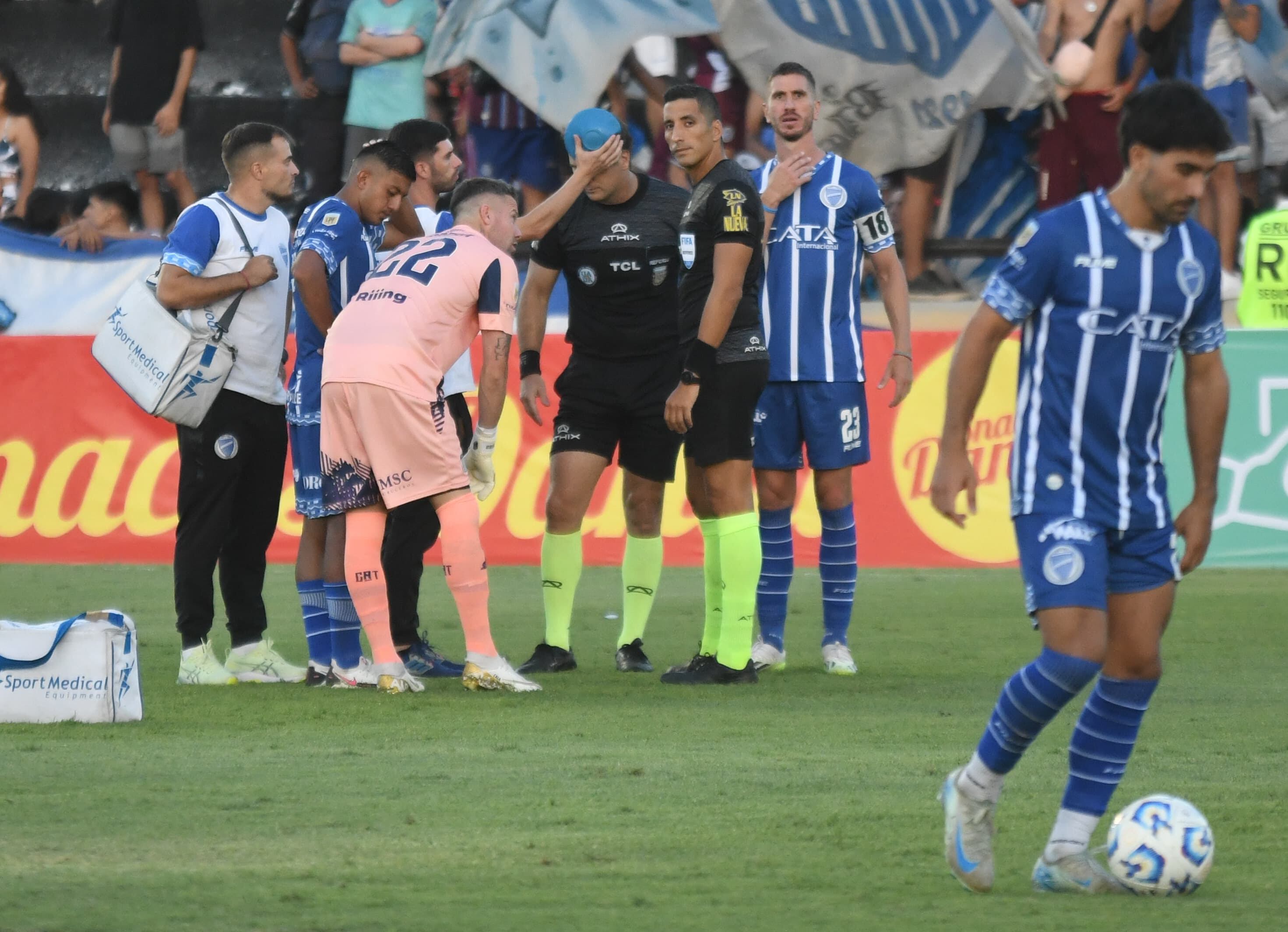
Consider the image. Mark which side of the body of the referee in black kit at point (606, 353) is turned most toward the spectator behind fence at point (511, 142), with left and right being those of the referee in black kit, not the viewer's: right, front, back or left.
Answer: back

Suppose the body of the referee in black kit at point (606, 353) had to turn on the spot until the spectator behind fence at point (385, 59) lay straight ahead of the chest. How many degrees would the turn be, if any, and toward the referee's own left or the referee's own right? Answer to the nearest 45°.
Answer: approximately 180°

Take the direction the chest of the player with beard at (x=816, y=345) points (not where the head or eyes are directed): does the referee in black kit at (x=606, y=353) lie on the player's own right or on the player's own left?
on the player's own right

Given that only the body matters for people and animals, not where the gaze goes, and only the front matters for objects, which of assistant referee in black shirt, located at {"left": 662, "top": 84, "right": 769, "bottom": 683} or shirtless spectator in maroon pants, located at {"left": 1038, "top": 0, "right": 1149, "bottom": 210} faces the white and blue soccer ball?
the shirtless spectator in maroon pants

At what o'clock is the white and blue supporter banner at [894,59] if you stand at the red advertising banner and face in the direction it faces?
The white and blue supporter banner is roughly at 8 o'clock from the red advertising banner.

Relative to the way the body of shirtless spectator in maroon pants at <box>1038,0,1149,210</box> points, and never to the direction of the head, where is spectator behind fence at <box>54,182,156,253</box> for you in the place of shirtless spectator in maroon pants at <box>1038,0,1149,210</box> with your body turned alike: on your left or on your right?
on your right
